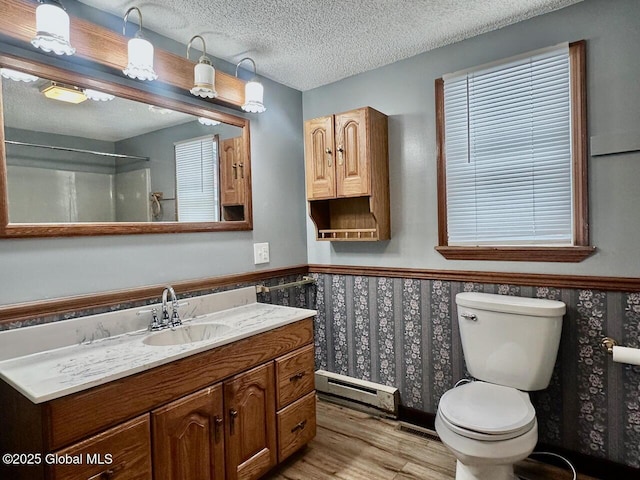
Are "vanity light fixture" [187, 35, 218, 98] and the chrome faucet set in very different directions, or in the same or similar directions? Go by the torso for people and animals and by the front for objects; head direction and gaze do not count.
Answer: same or similar directions

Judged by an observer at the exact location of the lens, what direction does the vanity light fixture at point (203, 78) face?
facing the viewer and to the right of the viewer

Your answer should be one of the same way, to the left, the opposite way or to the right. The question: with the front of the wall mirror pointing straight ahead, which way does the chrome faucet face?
the same way

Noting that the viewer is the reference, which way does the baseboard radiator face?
facing the viewer and to the left of the viewer

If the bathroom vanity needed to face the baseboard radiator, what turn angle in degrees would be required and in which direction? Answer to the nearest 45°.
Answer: approximately 90° to its left

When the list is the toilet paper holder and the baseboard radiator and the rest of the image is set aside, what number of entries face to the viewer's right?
0

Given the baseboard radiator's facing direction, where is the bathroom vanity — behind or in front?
in front

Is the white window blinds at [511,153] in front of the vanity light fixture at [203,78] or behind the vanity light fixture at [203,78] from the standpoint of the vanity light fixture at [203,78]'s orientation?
in front

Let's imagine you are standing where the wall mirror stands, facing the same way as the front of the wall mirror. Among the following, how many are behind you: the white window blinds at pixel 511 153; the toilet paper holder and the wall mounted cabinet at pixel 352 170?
0

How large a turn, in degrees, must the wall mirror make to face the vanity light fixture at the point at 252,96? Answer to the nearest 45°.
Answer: approximately 45° to its left

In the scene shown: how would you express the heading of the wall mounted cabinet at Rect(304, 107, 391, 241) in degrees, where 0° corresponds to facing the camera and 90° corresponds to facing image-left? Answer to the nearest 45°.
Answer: approximately 45°
